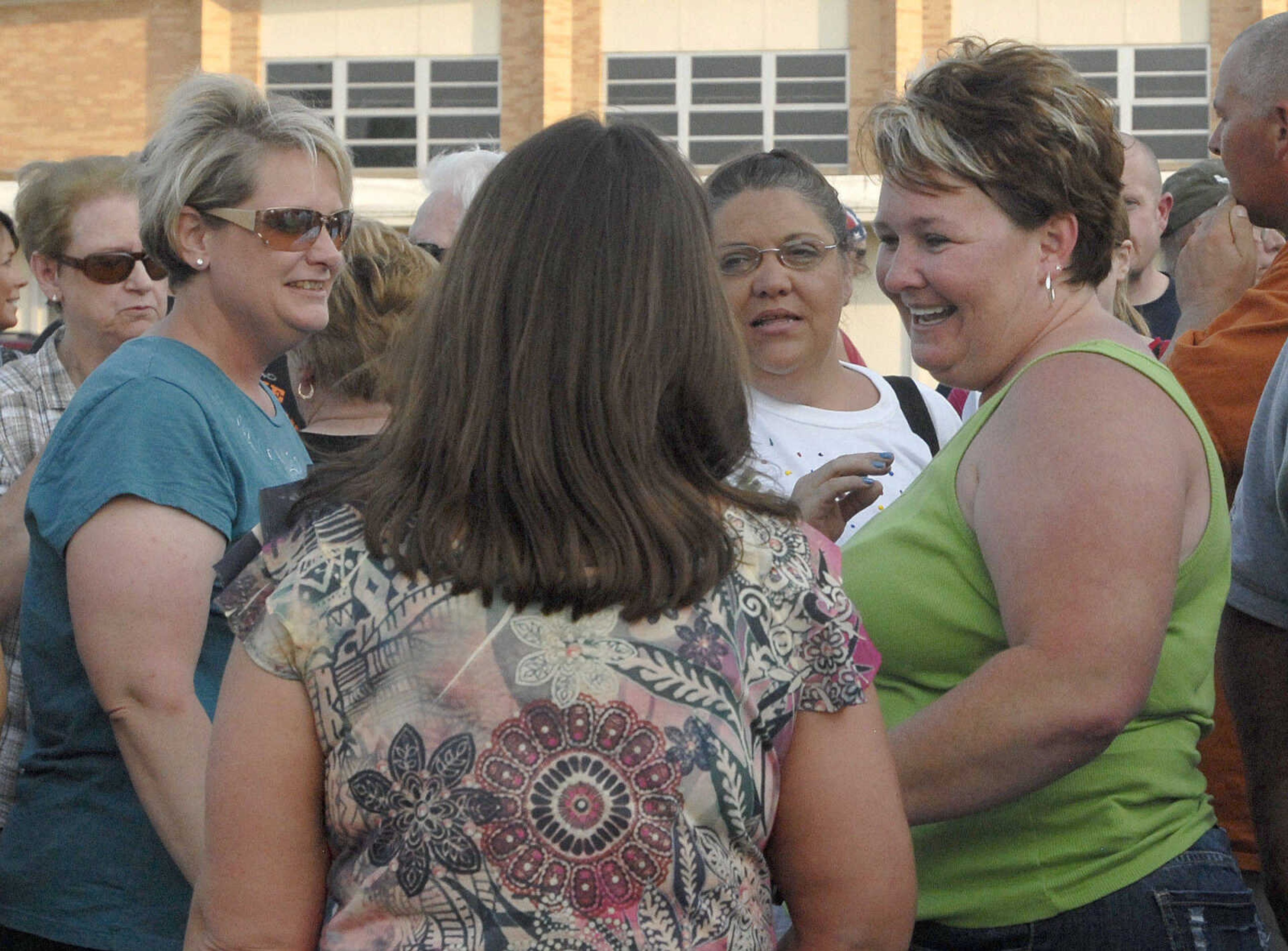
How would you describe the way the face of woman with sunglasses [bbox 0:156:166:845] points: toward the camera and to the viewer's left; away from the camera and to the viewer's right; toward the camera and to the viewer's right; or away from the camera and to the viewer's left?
toward the camera and to the viewer's right

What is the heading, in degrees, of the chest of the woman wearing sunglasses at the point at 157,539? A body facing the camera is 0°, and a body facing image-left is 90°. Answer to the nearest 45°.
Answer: approximately 270°

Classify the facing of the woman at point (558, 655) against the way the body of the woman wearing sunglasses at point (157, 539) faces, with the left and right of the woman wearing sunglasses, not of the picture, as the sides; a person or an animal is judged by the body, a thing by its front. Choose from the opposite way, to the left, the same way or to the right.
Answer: to the left

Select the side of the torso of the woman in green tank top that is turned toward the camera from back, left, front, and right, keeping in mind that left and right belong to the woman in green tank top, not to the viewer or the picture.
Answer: left

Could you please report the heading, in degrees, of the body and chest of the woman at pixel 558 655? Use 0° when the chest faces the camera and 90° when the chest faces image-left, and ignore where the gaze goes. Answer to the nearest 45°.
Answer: approximately 180°

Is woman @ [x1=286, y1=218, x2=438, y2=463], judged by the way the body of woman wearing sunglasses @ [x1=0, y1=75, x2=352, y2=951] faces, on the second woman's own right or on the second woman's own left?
on the second woman's own left

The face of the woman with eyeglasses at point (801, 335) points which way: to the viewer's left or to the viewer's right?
to the viewer's left
